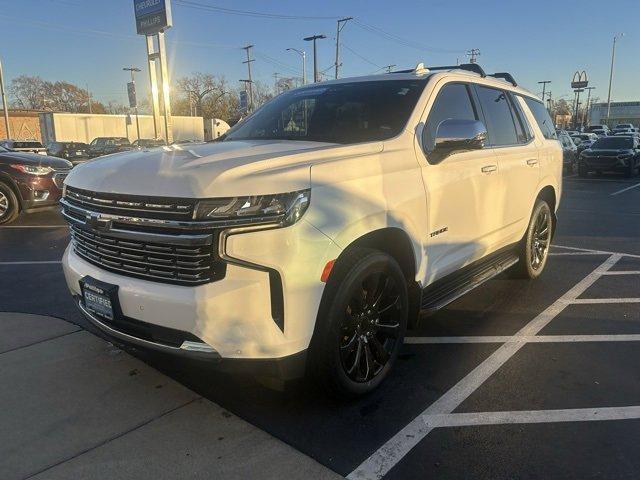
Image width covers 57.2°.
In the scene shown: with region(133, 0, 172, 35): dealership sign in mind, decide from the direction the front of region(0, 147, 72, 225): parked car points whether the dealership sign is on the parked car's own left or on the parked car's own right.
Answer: on the parked car's own left

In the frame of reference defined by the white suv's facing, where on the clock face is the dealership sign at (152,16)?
The dealership sign is roughly at 4 o'clock from the white suv.

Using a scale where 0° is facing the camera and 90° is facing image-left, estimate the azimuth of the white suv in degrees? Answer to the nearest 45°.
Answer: approximately 45°

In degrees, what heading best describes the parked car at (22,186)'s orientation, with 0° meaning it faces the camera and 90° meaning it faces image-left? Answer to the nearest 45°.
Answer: approximately 315°

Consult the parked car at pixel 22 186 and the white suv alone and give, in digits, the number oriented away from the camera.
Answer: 0

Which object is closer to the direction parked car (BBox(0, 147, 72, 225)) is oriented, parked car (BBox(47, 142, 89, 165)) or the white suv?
the white suv

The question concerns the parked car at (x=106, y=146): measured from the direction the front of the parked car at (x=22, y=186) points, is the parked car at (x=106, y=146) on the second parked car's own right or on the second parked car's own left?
on the second parked car's own left

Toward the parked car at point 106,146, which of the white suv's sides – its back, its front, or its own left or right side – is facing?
right

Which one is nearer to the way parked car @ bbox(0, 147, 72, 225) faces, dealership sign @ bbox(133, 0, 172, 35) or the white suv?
the white suv

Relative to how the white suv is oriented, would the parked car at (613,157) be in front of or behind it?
behind
